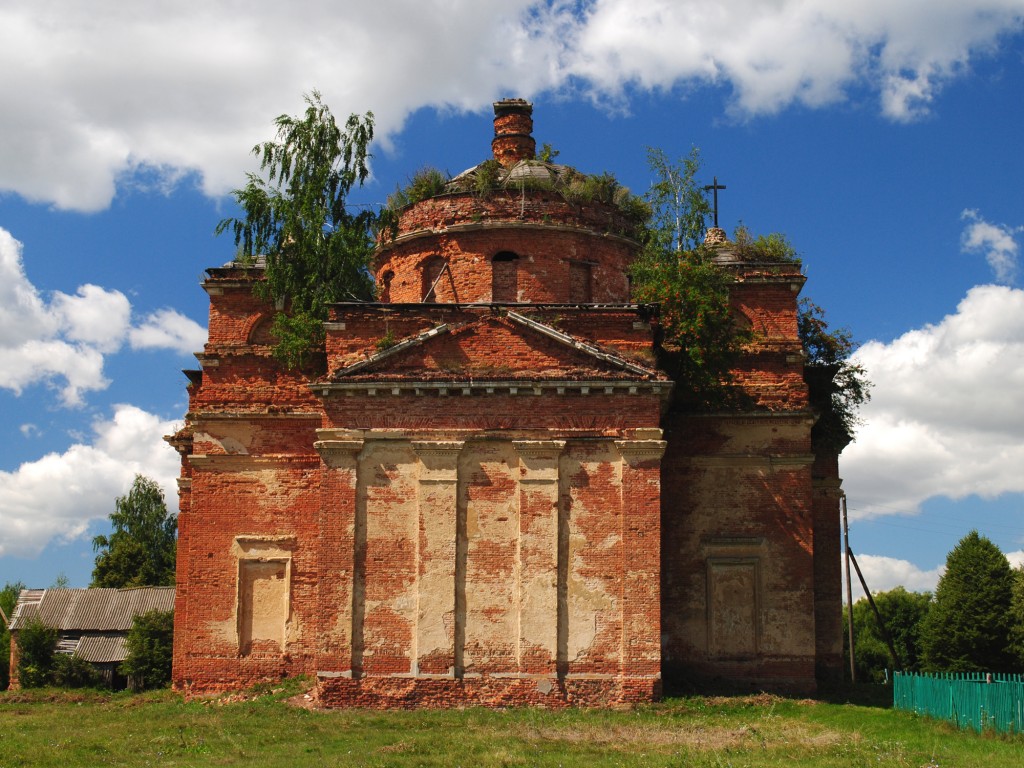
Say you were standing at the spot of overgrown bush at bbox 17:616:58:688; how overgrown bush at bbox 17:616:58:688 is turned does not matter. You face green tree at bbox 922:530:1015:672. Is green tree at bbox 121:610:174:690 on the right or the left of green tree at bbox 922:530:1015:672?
right

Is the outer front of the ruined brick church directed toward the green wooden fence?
no

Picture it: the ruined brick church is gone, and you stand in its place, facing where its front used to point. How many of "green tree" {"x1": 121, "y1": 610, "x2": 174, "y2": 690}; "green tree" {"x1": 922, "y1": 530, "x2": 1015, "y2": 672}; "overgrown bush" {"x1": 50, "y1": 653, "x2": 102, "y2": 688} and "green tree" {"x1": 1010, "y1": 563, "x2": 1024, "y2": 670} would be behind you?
0
